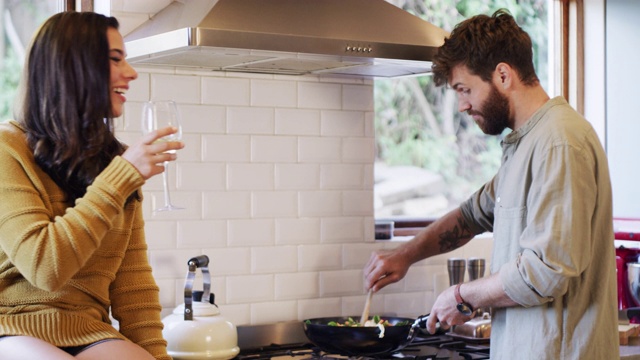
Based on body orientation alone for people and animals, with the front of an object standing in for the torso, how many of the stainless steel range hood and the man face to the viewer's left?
1

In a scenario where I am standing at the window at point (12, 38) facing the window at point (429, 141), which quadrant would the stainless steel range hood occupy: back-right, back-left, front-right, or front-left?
front-right

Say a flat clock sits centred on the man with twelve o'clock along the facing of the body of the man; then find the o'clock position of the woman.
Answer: The woman is roughly at 11 o'clock from the man.

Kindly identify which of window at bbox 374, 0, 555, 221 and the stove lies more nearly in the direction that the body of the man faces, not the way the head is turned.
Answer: the stove

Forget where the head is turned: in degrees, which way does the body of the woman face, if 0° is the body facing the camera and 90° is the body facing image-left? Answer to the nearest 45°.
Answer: approximately 315°

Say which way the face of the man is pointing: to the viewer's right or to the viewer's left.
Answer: to the viewer's left

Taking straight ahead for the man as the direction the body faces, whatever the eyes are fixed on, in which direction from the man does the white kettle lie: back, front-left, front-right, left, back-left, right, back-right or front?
front

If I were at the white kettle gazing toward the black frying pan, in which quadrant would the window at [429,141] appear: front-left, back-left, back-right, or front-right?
front-left

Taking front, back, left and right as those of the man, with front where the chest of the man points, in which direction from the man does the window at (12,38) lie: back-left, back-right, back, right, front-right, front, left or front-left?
front

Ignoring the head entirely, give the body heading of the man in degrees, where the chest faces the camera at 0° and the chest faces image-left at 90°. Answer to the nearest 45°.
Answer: approximately 90°

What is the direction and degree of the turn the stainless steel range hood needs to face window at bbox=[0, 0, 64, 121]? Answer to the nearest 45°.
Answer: approximately 135° to its right

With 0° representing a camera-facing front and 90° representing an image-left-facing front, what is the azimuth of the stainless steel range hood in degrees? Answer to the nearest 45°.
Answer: approximately 315°

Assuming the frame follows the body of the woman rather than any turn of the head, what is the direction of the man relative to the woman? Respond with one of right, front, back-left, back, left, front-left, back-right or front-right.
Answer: front-left

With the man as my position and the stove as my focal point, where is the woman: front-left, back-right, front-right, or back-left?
front-left

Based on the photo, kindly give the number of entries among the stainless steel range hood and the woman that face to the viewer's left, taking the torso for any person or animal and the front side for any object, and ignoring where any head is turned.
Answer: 0

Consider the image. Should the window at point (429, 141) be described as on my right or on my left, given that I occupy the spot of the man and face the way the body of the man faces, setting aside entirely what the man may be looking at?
on my right
